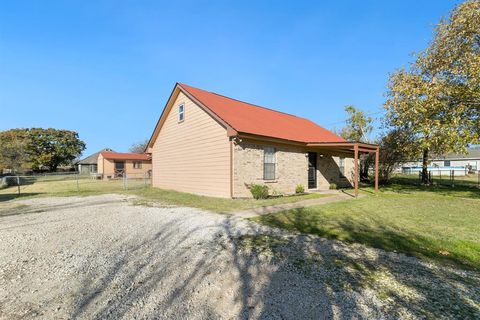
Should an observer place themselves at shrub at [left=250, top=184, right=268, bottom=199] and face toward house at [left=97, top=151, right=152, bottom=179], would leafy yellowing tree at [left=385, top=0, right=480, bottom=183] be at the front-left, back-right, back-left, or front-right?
back-right

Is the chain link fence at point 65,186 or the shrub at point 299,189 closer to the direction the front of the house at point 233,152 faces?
the shrub

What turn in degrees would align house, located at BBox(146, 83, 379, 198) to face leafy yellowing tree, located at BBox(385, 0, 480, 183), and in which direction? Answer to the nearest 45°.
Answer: approximately 45° to its left

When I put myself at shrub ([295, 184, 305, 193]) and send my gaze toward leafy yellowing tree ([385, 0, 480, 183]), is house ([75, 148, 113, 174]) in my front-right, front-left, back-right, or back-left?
back-left

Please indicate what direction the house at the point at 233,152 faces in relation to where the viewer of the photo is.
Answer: facing the viewer and to the right of the viewer

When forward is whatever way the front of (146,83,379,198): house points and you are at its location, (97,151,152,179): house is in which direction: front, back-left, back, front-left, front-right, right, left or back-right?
back

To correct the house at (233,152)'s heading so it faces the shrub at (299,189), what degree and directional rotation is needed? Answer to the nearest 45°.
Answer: approximately 45° to its left

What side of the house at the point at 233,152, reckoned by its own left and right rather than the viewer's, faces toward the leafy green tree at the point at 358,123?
left

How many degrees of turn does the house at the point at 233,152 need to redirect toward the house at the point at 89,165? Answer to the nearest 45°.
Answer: approximately 180°
